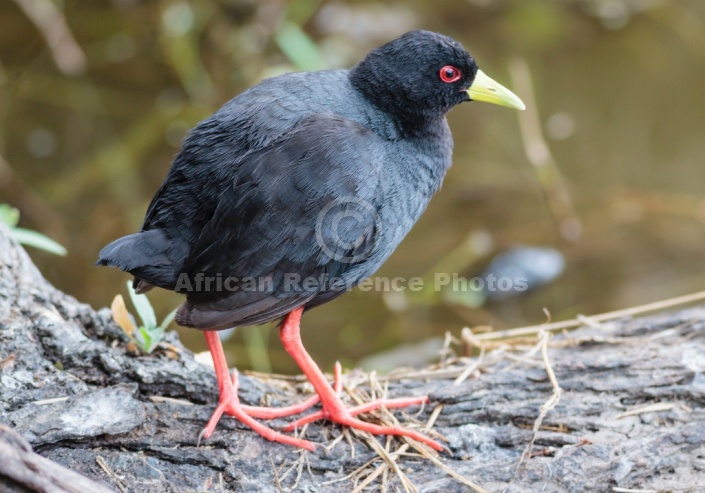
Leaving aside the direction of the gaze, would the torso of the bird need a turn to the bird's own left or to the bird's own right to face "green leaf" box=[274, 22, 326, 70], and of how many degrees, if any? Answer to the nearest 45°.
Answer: approximately 90° to the bird's own left

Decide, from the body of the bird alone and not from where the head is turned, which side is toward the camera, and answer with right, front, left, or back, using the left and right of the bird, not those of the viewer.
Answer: right
